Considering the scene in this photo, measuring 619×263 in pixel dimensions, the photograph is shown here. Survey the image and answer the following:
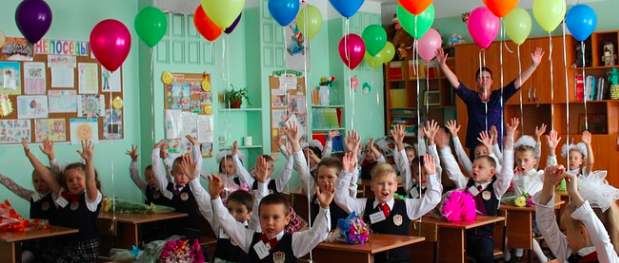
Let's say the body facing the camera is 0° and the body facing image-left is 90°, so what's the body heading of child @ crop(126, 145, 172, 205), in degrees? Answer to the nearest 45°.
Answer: approximately 315°

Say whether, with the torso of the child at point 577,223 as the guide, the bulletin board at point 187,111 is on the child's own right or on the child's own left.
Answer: on the child's own right

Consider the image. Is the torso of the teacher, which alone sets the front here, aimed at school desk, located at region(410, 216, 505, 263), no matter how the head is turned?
yes

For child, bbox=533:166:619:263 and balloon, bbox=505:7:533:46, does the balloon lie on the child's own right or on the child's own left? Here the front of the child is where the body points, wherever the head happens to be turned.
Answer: on the child's own right

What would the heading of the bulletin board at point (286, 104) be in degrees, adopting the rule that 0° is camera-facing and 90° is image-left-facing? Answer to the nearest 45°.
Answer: approximately 0°

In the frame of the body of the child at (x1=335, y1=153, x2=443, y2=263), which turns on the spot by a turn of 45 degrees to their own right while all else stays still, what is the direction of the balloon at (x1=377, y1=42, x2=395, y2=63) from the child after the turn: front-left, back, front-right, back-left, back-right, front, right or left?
back-right

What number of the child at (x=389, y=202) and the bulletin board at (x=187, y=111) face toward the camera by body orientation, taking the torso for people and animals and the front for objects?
2
